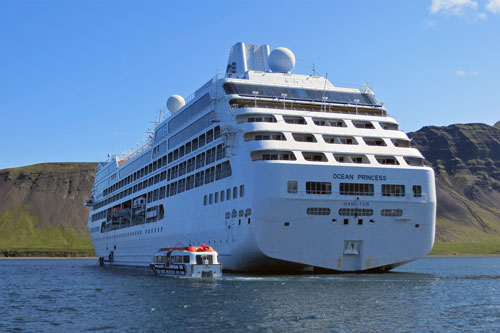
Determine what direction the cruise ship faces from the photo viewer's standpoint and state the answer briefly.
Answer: facing away from the viewer and to the left of the viewer
